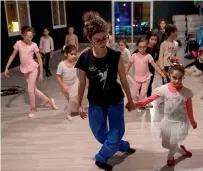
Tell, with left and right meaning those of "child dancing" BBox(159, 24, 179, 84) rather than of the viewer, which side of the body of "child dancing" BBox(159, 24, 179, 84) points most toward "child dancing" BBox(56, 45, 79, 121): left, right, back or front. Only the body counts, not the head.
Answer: right

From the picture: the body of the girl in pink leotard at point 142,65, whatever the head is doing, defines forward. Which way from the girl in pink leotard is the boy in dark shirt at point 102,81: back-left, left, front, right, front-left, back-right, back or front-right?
front

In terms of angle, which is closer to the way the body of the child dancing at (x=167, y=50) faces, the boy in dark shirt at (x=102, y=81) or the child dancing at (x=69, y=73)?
the boy in dark shirt

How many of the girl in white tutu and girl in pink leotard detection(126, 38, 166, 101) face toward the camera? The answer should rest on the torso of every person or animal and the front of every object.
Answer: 2

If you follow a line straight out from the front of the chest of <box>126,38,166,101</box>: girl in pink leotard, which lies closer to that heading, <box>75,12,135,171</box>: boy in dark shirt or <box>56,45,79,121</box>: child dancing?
the boy in dark shirt

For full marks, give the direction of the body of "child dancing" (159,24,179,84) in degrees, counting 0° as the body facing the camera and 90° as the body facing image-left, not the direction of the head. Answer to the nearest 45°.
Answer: approximately 315°

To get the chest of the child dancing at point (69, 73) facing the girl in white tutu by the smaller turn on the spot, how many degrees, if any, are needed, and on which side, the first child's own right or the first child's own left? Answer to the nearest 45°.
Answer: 0° — they already face them

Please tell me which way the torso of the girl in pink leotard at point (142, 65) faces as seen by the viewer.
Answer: toward the camera

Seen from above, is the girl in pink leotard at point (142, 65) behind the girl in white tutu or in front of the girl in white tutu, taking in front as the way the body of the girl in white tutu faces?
behind

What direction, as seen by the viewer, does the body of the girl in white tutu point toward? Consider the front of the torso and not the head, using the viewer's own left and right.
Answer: facing the viewer

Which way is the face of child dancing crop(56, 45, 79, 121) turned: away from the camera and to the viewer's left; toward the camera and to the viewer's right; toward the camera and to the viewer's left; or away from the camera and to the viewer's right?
toward the camera and to the viewer's right
